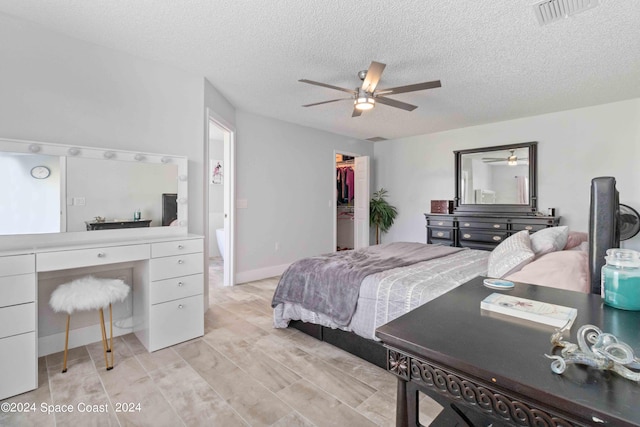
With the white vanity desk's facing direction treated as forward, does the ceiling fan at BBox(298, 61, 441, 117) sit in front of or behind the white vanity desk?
in front

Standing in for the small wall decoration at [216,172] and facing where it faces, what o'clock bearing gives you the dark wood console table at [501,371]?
The dark wood console table is roughly at 12 o'clock from the small wall decoration.

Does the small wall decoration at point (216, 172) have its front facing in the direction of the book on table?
yes

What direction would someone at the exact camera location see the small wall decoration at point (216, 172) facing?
facing the viewer

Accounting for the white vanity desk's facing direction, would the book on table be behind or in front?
in front

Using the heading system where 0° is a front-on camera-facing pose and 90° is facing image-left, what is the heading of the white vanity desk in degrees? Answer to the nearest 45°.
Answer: approximately 315°

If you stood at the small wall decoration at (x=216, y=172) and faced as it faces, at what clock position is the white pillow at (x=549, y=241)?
The white pillow is roughly at 11 o'clock from the small wall decoration.

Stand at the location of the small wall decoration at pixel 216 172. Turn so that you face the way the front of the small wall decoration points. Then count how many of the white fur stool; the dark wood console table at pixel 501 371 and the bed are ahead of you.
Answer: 3

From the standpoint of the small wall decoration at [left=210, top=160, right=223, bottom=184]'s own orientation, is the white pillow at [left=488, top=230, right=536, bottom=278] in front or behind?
in front

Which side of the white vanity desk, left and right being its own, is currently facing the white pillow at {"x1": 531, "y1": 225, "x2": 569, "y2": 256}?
front

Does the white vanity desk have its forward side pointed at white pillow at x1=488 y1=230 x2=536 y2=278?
no

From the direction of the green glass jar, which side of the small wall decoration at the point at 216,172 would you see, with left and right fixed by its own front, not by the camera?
front

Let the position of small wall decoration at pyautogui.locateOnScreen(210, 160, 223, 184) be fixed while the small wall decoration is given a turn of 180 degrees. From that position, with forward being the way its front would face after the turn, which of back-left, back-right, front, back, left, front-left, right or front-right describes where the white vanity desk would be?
back
